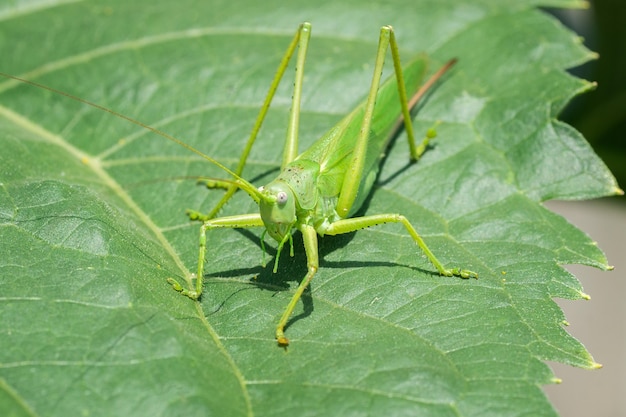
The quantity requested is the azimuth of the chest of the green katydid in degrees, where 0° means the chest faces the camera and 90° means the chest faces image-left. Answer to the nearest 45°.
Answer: approximately 45°
